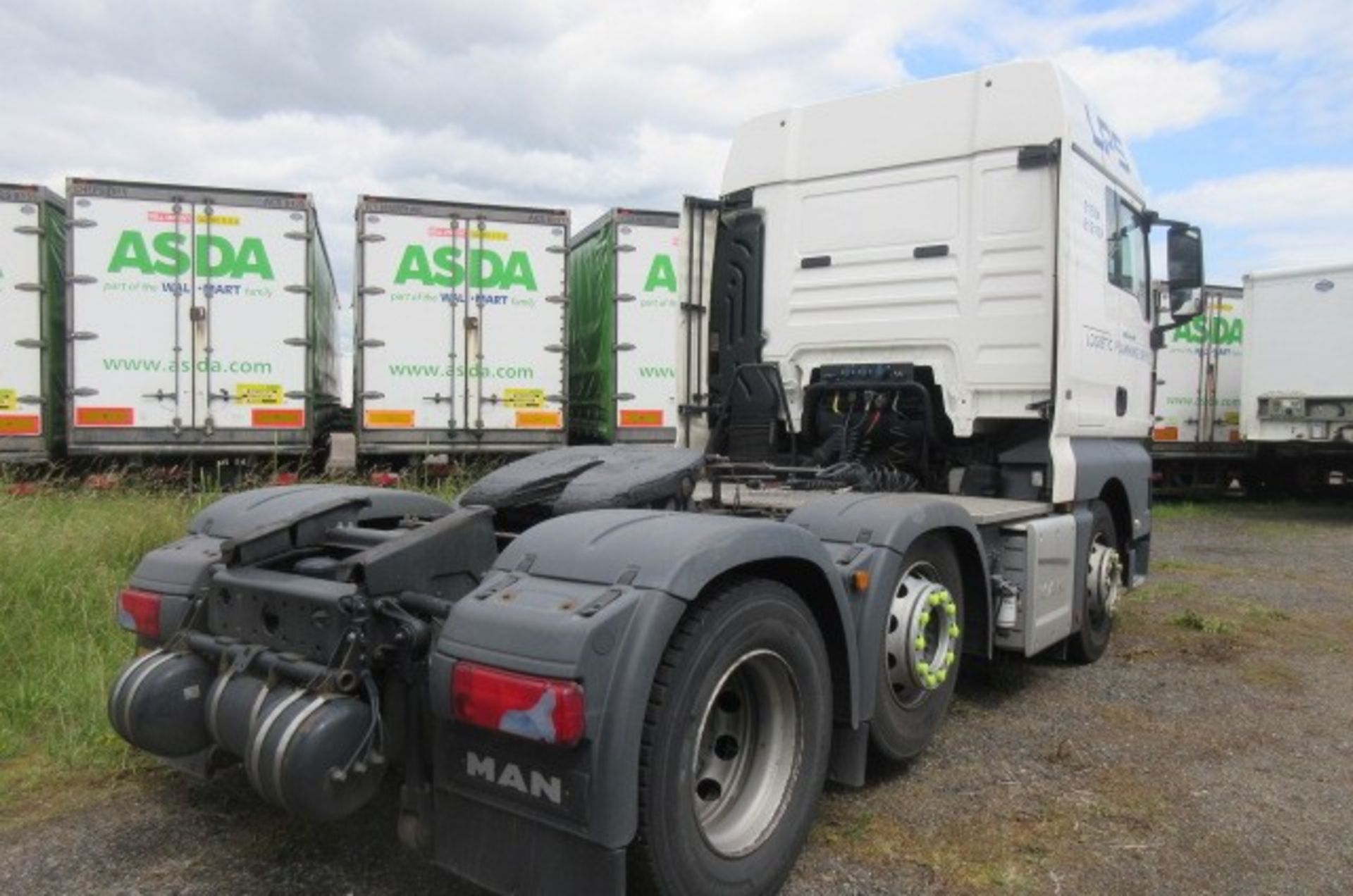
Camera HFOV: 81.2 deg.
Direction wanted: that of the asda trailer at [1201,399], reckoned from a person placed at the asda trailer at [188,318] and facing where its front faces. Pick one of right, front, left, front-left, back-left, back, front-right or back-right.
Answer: right

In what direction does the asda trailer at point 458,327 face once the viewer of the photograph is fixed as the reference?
facing away from the viewer

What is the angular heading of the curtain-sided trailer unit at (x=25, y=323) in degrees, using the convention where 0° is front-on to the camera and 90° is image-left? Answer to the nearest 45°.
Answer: approximately 180°

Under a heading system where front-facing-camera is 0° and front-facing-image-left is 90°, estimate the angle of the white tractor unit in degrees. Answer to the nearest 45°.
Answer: approximately 225°

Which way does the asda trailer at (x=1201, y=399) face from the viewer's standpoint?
away from the camera

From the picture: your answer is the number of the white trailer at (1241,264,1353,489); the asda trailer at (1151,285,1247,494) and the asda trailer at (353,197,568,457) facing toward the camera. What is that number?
1

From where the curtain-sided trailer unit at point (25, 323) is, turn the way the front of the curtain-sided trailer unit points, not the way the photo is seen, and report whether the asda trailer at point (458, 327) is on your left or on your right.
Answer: on your right

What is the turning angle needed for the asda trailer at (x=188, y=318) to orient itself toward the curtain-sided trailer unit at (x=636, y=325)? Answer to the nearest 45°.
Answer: approximately 90° to its right

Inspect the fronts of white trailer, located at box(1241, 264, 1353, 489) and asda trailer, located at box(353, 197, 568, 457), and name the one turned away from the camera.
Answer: the asda trailer

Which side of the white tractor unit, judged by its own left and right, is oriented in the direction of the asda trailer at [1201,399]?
front

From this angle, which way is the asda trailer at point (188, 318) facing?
away from the camera

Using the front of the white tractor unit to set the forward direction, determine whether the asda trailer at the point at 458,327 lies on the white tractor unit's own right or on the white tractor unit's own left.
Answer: on the white tractor unit's own left

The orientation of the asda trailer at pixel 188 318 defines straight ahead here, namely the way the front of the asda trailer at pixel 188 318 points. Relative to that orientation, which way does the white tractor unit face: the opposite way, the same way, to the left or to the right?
to the right

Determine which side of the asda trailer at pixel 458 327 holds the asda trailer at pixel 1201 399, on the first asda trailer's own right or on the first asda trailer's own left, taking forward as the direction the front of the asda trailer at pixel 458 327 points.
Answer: on the first asda trailer's own right

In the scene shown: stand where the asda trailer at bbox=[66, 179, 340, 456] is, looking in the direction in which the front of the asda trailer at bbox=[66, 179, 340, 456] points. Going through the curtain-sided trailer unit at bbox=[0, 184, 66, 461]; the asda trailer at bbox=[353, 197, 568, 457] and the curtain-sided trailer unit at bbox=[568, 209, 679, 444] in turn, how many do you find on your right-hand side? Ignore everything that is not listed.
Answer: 2
